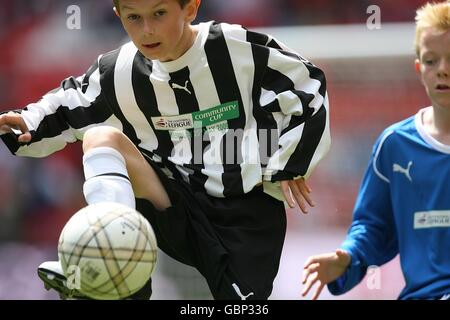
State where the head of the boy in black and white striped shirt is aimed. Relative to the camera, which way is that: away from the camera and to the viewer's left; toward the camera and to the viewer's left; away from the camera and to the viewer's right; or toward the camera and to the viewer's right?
toward the camera and to the viewer's left

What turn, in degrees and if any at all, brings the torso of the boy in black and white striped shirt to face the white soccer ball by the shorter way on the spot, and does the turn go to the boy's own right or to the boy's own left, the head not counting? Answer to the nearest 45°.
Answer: approximately 45° to the boy's own right

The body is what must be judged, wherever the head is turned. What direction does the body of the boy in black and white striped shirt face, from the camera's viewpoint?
toward the camera
